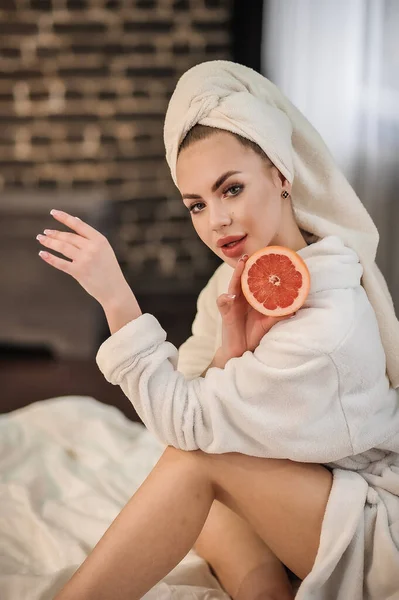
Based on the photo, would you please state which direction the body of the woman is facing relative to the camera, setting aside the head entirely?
to the viewer's left
